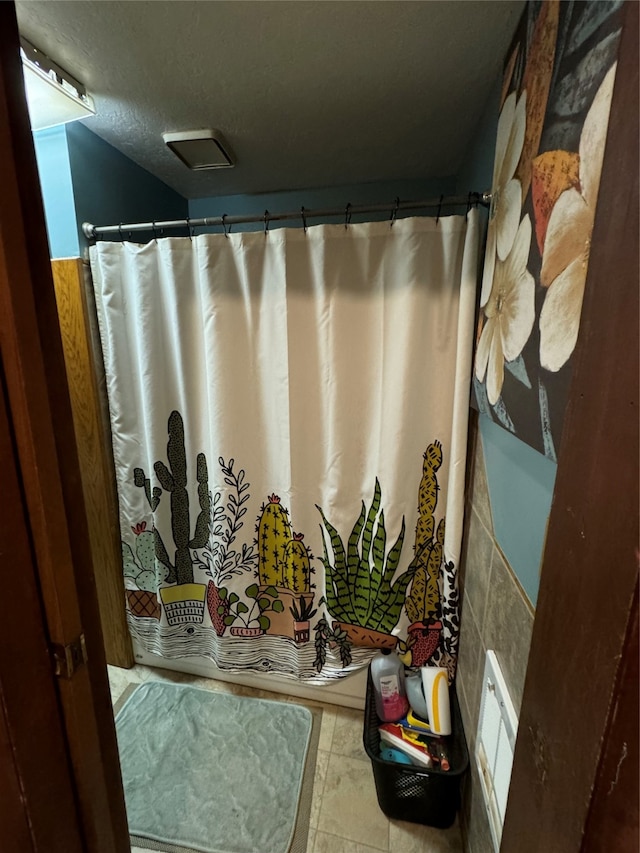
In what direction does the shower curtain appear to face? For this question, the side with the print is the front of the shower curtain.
toward the camera

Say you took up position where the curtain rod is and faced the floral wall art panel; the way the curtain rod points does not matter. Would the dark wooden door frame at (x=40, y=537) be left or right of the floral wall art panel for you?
right

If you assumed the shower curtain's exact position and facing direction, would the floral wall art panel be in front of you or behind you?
in front

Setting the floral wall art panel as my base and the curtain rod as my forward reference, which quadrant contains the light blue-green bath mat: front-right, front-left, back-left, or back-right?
front-left

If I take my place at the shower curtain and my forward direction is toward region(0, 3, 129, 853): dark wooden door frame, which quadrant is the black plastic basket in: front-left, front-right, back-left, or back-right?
front-left
